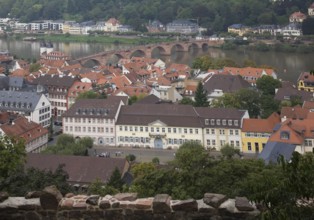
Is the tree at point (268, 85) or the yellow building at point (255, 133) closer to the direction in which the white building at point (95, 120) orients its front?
the yellow building

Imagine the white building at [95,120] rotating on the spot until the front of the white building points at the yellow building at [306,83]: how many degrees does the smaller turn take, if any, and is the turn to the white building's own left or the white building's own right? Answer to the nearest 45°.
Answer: approximately 135° to the white building's own left

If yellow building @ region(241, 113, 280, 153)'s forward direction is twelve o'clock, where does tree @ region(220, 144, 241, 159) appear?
The tree is roughly at 1 o'clock from the yellow building.

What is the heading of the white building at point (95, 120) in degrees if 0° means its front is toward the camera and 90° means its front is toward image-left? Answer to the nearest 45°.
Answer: approximately 0°

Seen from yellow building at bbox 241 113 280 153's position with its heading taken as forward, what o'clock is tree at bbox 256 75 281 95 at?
The tree is roughly at 6 o'clock from the yellow building.

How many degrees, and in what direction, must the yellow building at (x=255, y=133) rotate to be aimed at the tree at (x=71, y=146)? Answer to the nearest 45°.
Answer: approximately 90° to its right

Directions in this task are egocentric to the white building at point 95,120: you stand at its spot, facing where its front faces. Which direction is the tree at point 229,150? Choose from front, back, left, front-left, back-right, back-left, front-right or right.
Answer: front-left

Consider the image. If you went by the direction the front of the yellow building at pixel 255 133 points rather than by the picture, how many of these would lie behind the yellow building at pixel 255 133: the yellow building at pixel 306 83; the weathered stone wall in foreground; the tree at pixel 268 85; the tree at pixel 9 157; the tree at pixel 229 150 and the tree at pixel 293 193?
2

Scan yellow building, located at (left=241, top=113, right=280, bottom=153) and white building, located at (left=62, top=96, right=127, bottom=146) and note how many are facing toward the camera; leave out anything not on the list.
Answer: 2
